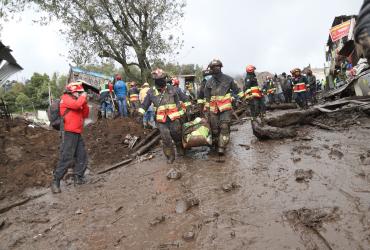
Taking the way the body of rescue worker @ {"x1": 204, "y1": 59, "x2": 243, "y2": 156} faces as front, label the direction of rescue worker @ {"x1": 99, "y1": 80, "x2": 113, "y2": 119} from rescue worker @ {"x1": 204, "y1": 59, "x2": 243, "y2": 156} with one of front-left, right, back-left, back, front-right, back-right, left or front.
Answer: back-right

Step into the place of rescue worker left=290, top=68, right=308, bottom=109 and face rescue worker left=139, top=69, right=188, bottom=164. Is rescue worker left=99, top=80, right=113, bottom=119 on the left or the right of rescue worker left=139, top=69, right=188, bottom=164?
right

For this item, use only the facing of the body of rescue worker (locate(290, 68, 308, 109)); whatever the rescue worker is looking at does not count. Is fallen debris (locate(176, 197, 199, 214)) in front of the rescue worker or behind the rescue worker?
in front

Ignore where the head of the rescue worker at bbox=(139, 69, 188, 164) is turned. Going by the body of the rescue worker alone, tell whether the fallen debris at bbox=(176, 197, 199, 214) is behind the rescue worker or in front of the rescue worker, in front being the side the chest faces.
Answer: in front

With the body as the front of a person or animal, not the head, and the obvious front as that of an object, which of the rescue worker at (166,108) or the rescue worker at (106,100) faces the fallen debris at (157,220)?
the rescue worker at (166,108)

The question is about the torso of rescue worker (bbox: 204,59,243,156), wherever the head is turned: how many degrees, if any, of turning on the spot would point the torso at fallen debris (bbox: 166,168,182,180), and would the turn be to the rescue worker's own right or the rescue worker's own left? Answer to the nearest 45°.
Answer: approximately 45° to the rescue worker's own right

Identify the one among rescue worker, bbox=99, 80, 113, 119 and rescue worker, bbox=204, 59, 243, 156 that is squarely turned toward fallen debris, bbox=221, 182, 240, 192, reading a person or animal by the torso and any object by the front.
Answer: rescue worker, bbox=204, 59, 243, 156
